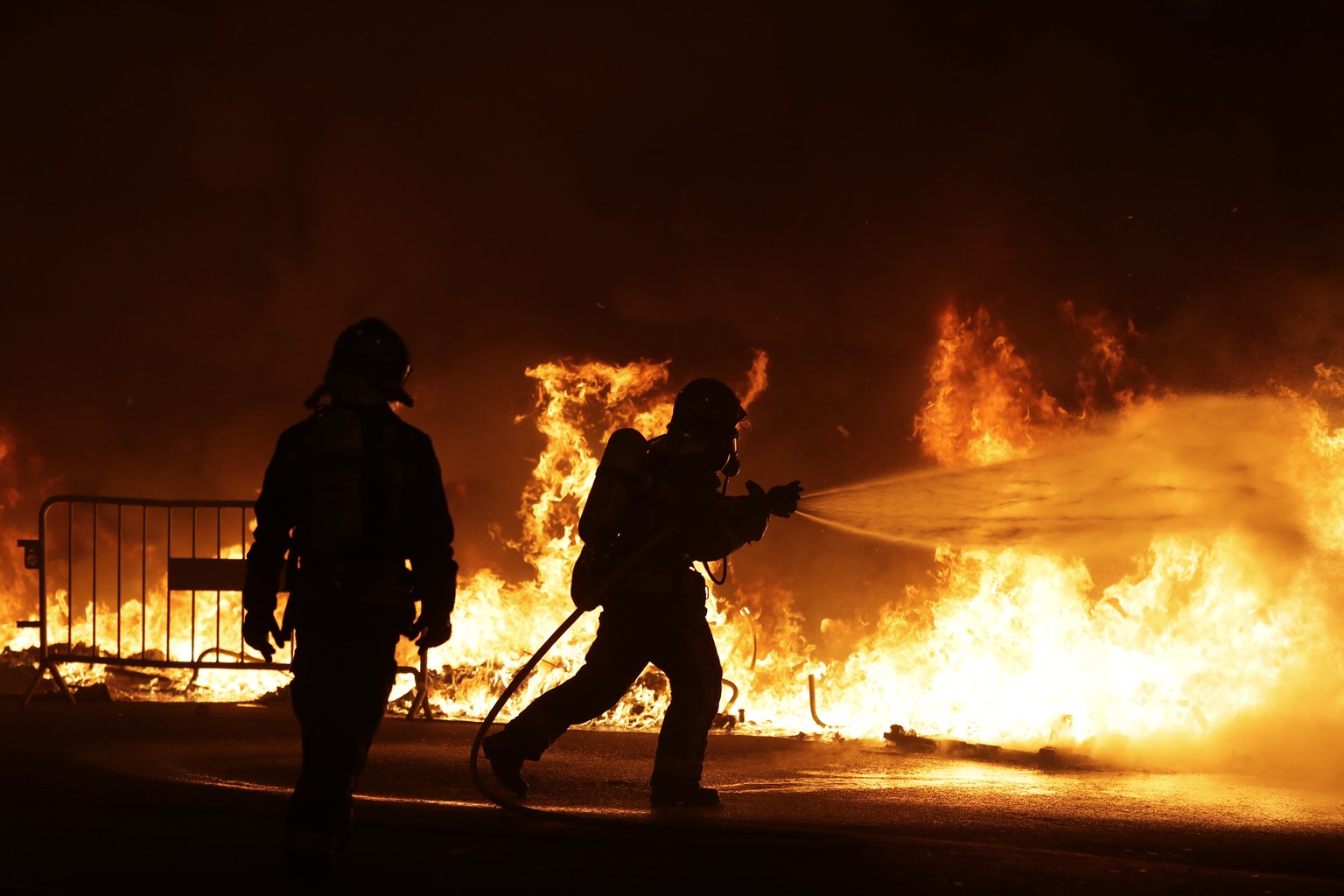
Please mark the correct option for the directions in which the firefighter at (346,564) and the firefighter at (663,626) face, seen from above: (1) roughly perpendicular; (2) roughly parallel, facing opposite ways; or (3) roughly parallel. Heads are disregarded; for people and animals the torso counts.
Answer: roughly perpendicular

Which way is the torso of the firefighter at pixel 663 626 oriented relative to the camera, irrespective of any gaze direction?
to the viewer's right

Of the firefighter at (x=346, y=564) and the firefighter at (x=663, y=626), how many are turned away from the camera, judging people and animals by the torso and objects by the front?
1

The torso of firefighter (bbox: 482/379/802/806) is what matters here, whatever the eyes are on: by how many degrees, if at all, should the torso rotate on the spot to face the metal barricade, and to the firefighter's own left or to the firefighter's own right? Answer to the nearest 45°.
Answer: approximately 135° to the firefighter's own left

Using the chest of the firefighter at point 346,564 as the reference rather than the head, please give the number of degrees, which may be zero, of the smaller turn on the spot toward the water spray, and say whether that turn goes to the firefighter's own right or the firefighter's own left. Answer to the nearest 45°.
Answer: approximately 45° to the firefighter's own right

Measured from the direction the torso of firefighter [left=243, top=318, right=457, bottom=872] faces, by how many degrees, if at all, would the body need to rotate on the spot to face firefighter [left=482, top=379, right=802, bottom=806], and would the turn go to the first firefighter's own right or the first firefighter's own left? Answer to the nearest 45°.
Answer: approximately 45° to the first firefighter's own right

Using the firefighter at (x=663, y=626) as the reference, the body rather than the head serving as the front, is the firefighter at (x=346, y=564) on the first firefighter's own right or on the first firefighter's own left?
on the first firefighter's own right

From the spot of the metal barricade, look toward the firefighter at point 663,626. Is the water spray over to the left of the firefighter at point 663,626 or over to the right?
left

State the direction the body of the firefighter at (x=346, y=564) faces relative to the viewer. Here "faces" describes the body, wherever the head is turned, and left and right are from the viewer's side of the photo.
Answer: facing away from the viewer
